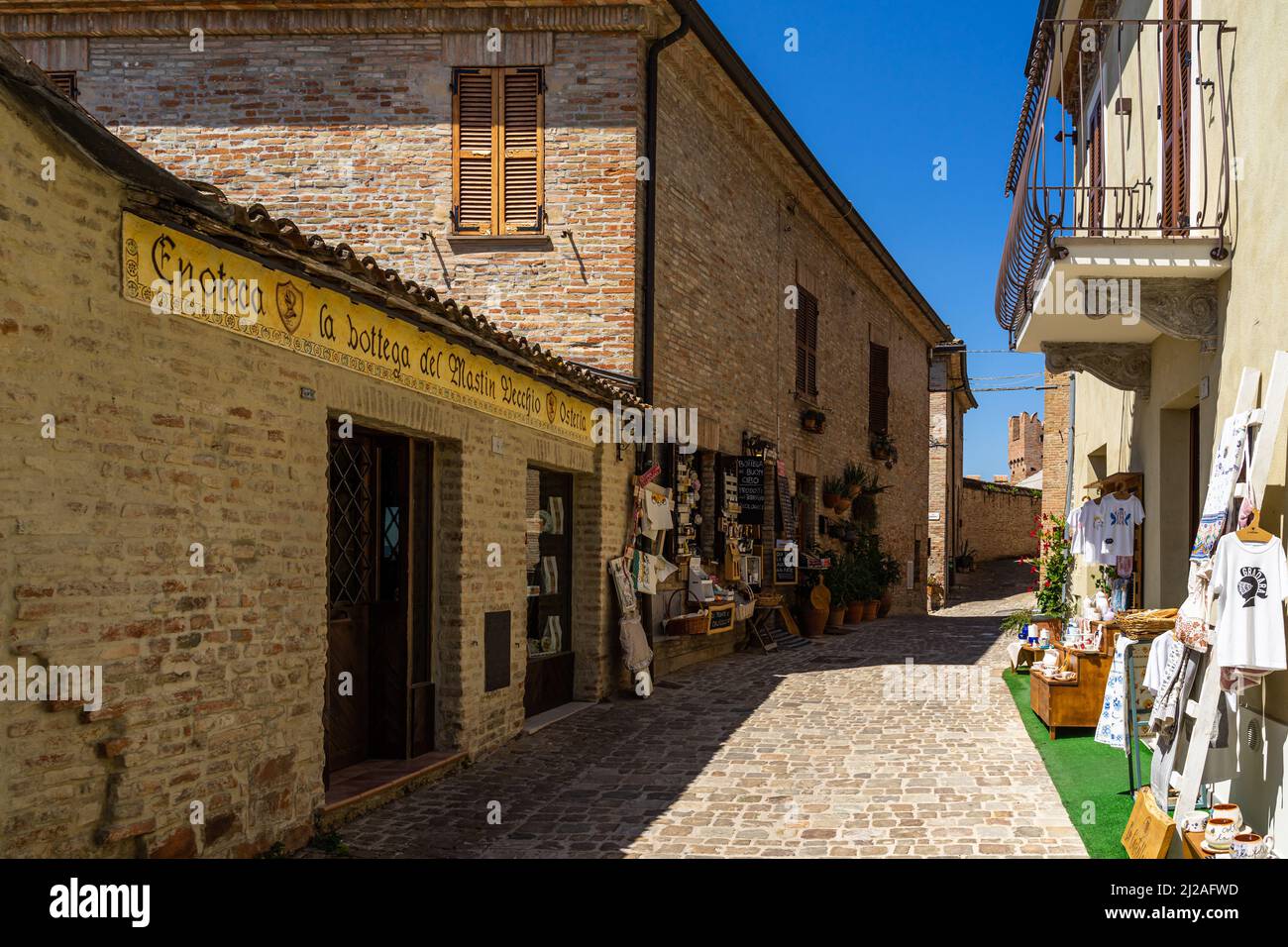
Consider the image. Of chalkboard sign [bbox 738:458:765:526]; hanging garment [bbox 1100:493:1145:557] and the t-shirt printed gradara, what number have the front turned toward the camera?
3

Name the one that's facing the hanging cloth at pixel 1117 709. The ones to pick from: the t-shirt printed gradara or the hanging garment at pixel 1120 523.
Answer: the hanging garment at pixel 1120 523

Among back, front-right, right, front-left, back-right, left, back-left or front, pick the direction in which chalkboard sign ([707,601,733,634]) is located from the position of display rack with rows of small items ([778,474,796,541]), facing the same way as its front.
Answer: front-right

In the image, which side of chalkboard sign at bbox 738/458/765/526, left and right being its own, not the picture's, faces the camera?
front

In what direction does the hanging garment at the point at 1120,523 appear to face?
toward the camera

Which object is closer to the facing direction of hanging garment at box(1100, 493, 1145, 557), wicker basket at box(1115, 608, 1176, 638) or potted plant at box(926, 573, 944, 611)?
the wicker basket

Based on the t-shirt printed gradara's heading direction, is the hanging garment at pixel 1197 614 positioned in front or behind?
behind

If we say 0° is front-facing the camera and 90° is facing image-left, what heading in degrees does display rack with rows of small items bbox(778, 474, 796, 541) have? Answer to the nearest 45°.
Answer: approximately 315°

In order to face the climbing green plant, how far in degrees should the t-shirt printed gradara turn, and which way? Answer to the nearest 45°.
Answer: approximately 180°

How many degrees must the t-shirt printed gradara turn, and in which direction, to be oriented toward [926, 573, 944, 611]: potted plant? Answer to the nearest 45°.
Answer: approximately 180°

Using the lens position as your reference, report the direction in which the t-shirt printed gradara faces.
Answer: facing the viewer

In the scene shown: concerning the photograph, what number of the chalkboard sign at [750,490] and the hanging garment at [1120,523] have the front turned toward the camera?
2

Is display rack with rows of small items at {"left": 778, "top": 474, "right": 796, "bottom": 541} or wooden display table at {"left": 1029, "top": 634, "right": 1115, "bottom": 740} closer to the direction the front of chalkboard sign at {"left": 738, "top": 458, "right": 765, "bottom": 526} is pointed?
the wooden display table
